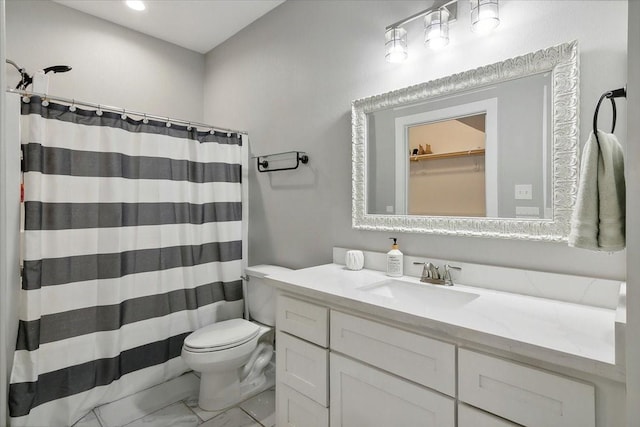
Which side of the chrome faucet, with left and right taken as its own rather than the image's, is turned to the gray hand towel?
left

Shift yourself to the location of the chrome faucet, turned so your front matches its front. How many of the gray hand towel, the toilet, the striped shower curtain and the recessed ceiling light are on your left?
1

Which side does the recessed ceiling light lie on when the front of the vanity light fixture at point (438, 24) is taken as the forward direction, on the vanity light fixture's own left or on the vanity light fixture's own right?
on the vanity light fixture's own right

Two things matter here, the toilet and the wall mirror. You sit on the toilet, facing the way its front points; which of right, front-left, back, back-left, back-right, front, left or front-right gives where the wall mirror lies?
left

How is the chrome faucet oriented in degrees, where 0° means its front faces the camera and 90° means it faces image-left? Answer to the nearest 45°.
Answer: approximately 45°

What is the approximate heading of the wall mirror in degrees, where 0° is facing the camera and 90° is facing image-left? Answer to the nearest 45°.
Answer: approximately 45°

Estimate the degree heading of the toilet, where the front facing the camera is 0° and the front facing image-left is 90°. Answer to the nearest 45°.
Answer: approximately 45°

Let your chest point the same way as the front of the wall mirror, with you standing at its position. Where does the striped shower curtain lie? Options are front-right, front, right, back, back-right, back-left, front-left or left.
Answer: front-right
